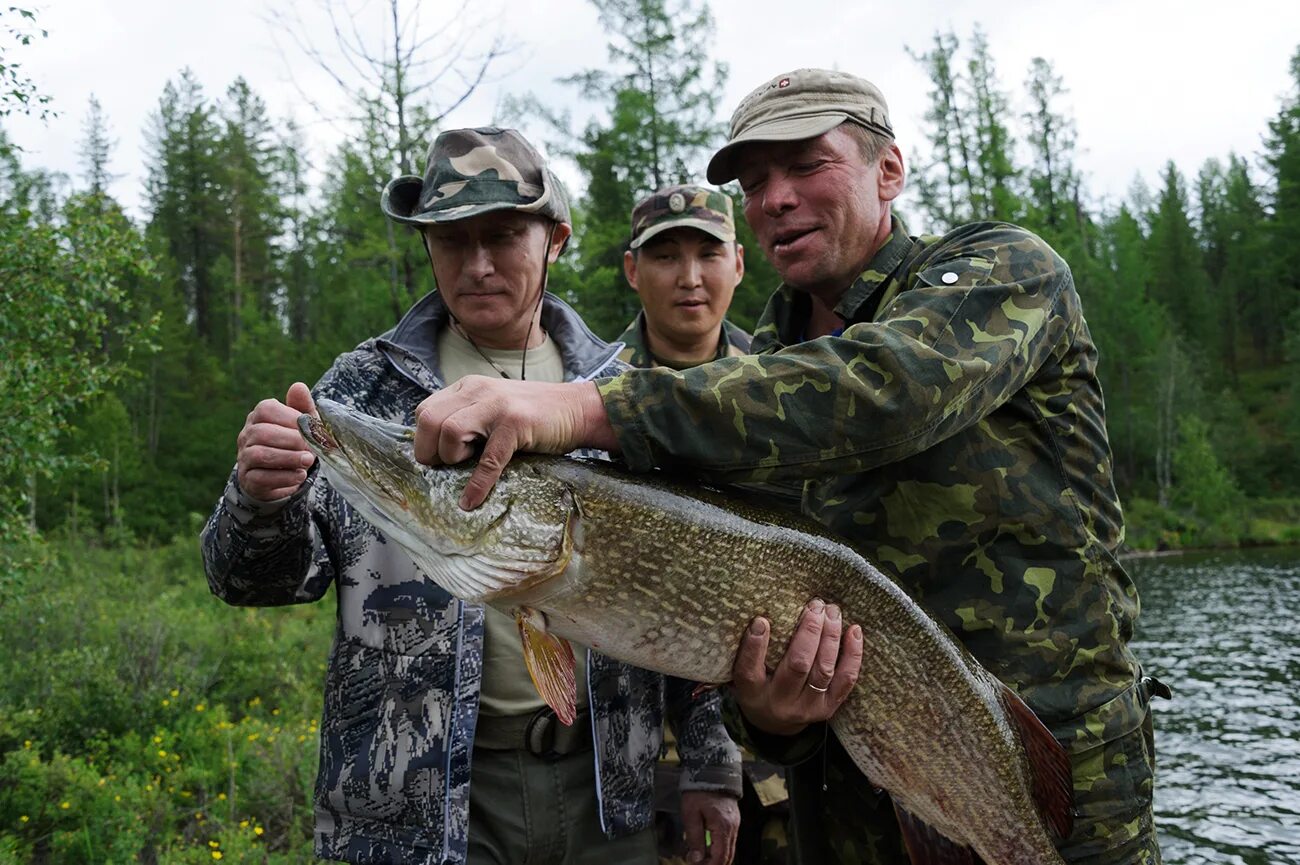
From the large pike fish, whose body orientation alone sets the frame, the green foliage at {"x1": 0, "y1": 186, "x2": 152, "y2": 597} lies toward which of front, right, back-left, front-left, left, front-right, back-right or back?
front-right

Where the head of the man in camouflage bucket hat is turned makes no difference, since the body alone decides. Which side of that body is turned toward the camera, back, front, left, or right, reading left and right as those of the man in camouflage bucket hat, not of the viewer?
front

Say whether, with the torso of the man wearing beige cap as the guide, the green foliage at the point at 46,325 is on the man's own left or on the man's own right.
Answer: on the man's own right

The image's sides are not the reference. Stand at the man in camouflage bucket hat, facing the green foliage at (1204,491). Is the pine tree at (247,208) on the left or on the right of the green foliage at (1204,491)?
left

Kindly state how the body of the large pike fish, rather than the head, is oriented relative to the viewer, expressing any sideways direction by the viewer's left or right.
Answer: facing to the left of the viewer

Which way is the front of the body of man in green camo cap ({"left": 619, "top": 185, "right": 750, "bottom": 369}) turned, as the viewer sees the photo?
toward the camera

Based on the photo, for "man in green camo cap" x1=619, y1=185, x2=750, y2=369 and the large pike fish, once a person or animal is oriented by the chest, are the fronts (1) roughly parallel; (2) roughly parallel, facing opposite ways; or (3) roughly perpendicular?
roughly perpendicular

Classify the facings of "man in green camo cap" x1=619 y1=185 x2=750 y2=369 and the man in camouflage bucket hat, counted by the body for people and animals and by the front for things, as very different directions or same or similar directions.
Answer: same or similar directions

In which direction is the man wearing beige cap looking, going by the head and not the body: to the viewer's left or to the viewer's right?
to the viewer's left

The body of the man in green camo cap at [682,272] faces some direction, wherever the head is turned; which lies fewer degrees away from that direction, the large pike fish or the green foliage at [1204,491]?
the large pike fish

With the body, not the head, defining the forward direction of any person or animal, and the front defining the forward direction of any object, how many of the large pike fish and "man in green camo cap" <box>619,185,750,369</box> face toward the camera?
1

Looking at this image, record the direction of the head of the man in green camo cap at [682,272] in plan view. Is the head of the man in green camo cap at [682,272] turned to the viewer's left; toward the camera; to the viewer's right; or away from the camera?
toward the camera

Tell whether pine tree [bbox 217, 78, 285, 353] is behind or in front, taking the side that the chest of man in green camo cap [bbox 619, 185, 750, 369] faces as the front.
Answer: behind

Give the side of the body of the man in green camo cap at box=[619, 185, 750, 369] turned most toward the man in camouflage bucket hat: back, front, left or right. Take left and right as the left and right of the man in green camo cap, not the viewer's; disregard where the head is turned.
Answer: front
